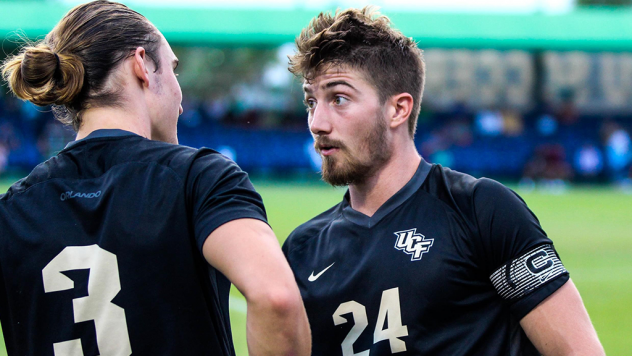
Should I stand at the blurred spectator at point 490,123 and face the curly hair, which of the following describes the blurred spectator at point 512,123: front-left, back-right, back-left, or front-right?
back-left

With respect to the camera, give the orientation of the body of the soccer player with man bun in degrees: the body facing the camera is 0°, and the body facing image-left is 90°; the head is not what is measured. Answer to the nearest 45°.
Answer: approximately 225°

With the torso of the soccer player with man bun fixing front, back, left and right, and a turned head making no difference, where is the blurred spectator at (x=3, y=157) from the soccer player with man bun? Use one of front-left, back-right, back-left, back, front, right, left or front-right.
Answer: front-left

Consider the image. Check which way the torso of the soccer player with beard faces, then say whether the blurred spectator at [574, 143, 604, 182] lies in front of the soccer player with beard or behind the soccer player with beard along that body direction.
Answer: behind

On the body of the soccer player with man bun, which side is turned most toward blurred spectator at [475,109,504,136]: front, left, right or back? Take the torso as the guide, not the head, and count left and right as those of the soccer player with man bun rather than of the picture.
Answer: front

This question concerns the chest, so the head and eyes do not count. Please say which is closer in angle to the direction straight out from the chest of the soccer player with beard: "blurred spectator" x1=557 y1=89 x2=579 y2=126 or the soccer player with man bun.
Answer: the soccer player with man bun

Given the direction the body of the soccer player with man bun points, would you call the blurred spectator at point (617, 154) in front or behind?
in front

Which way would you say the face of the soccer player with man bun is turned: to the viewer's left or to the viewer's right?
to the viewer's right

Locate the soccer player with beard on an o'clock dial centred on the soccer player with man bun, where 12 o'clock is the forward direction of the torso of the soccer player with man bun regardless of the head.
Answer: The soccer player with beard is roughly at 1 o'clock from the soccer player with man bun.

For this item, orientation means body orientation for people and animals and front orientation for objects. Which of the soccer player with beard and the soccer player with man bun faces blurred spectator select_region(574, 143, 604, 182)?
the soccer player with man bun

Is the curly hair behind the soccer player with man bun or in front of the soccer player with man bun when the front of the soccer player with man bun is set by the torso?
in front

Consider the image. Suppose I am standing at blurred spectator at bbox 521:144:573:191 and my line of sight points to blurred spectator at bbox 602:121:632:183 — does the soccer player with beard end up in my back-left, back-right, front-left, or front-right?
back-right

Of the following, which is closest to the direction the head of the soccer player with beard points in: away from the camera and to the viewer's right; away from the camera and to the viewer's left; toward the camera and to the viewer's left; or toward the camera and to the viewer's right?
toward the camera and to the viewer's left

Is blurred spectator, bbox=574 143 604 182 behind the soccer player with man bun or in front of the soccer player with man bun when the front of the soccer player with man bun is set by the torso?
in front

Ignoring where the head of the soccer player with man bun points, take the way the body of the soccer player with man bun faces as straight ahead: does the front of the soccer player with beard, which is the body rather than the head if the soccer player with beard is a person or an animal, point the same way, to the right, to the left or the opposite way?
the opposite way

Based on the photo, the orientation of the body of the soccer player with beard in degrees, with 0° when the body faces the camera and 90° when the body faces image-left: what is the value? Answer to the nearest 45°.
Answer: approximately 45°
